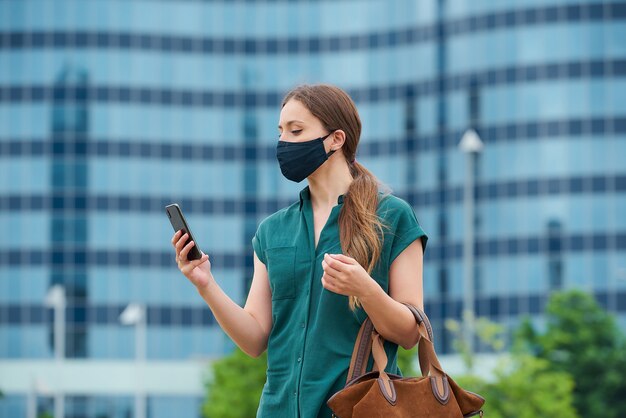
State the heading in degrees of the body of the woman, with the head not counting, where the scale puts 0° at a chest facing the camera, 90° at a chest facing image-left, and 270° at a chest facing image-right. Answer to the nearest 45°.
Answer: approximately 45°
